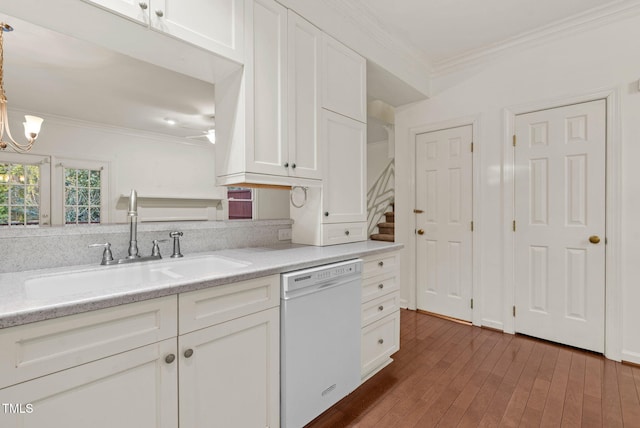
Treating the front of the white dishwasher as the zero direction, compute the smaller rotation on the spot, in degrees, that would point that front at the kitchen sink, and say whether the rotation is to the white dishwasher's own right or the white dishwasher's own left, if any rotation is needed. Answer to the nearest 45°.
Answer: approximately 135° to the white dishwasher's own right

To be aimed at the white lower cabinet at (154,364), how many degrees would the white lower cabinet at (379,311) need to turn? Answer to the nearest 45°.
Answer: approximately 90° to its right

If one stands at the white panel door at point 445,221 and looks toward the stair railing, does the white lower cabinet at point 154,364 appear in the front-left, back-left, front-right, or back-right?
back-left

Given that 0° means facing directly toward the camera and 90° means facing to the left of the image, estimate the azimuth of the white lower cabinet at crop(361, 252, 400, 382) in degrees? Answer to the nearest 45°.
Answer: approximately 315°

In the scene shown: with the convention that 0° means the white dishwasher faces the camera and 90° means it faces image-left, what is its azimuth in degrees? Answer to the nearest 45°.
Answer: approximately 315°

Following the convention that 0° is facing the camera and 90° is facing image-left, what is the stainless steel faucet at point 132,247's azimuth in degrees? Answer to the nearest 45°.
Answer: approximately 0°
